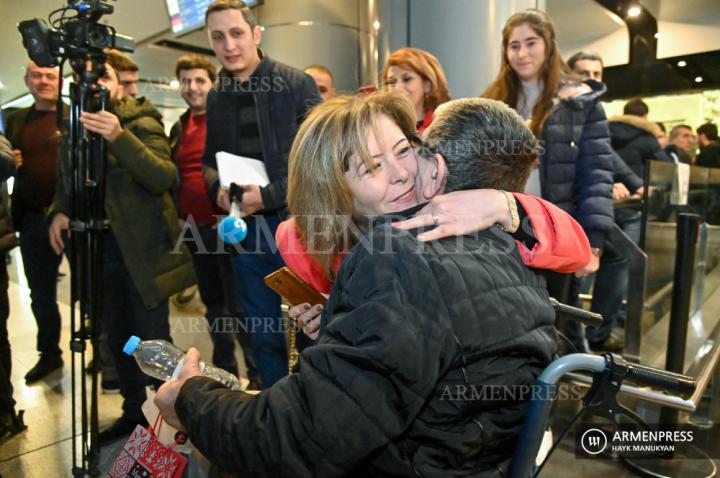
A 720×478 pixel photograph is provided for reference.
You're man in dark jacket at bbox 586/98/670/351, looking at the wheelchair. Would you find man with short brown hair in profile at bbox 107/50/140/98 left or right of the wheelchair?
right

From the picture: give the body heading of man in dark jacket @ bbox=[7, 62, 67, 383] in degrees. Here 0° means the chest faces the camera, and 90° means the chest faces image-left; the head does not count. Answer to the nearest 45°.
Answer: approximately 0°

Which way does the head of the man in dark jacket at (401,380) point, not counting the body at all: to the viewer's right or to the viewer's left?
to the viewer's left

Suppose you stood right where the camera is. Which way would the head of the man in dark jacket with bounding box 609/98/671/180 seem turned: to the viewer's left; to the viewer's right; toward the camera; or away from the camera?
away from the camera
